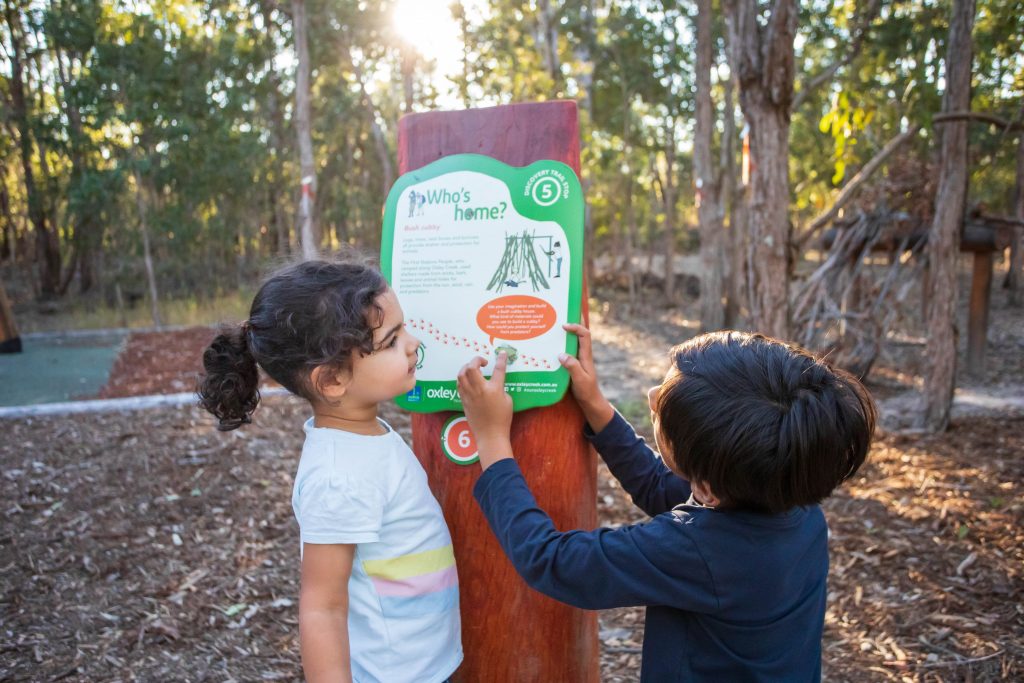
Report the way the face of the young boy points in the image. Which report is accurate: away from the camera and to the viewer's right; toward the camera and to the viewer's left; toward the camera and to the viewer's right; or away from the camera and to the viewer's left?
away from the camera and to the viewer's left

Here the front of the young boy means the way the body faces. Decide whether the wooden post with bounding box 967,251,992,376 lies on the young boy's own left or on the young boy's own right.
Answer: on the young boy's own right

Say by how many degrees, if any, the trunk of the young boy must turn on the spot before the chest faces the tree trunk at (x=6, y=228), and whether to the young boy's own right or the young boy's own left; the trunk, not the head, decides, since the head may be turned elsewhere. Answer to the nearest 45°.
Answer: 0° — they already face it

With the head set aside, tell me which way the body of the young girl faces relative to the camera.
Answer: to the viewer's right

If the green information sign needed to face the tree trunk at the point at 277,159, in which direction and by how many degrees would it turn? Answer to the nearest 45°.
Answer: approximately 180°

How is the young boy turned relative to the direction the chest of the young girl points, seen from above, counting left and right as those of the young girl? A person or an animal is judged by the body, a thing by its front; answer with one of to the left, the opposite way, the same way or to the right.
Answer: to the left

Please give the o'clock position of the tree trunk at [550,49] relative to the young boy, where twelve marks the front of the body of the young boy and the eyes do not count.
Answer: The tree trunk is roughly at 1 o'clock from the young boy.

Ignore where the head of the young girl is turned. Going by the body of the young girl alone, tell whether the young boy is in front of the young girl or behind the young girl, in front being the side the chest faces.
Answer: in front

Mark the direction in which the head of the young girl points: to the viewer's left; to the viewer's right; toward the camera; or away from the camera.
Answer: to the viewer's right

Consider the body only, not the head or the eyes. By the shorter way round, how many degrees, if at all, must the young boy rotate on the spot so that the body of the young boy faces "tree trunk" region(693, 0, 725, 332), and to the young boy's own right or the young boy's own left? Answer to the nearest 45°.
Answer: approximately 45° to the young boy's own right

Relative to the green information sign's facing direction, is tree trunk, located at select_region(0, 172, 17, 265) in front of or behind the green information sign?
behind
